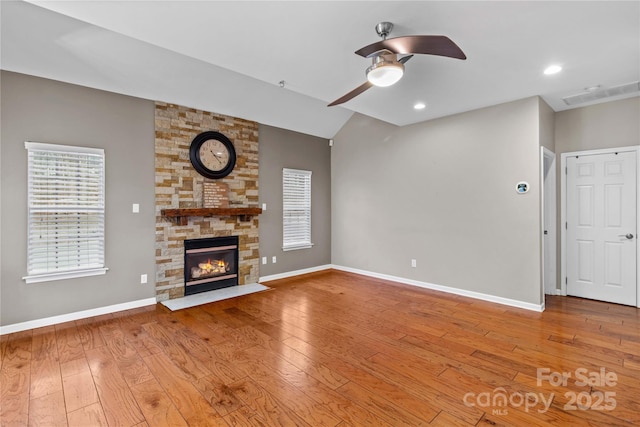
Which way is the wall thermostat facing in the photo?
toward the camera

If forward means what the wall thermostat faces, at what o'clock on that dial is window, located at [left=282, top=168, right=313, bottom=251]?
The window is roughly at 3 o'clock from the wall thermostat.

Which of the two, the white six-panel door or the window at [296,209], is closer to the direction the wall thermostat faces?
the window

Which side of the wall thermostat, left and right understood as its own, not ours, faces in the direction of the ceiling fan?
front

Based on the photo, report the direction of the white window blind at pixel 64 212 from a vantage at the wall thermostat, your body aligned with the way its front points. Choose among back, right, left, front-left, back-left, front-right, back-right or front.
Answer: front-right

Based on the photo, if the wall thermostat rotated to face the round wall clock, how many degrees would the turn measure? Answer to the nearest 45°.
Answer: approximately 45° to its right

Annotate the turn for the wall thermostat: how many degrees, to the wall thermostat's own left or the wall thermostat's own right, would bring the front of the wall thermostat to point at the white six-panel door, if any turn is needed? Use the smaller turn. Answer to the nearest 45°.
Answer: approximately 135° to the wall thermostat's own left

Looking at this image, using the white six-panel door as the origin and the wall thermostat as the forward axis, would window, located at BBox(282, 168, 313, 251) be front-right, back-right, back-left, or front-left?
front-right

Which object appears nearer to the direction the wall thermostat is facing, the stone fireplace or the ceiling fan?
the ceiling fan

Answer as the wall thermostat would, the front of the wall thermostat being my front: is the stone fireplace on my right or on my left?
on my right
